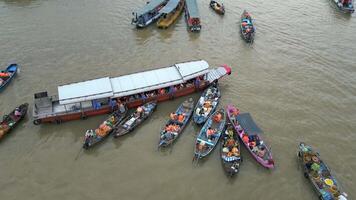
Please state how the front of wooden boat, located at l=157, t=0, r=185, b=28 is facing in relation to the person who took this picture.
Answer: facing the viewer and to the left of the viewer

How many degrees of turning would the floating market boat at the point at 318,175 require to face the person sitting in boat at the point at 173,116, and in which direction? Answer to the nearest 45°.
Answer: approximately 45° to its left

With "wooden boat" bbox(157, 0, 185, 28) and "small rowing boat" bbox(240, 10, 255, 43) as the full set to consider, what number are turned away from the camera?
1

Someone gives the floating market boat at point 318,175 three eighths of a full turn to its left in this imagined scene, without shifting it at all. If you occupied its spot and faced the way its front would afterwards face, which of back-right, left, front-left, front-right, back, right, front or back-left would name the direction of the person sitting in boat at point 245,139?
right

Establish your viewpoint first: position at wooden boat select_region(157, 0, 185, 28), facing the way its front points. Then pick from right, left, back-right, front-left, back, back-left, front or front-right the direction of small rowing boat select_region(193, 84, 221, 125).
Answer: front-left

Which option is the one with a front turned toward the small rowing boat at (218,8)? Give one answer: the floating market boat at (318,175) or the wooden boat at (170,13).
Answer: the floating market boat

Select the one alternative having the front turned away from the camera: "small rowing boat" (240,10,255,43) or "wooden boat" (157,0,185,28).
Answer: the small rowing boat
